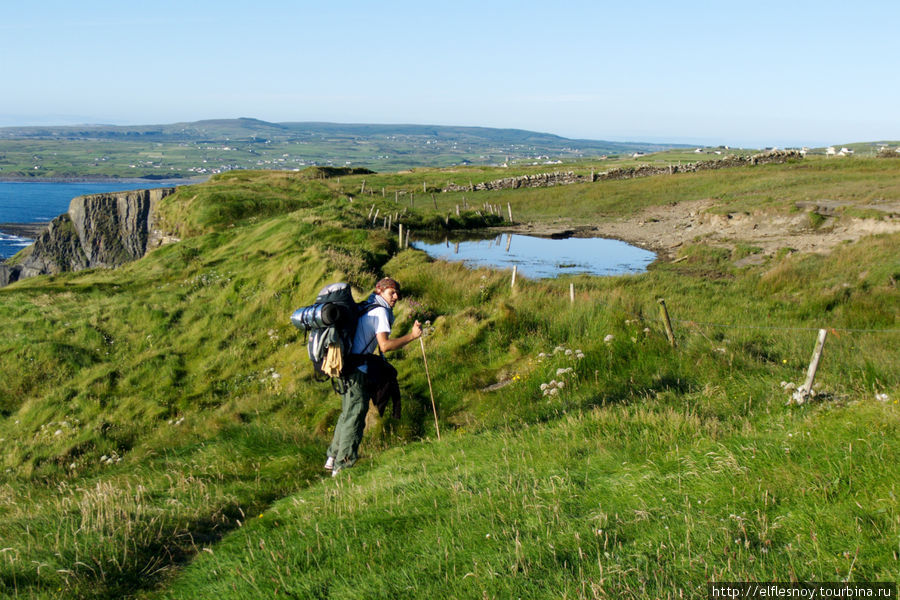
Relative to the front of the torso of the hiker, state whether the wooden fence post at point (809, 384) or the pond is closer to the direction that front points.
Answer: the wooden fence post

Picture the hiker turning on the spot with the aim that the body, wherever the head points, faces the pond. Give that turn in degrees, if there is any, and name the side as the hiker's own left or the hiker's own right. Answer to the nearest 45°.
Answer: approximately 90° to the hiker's own left

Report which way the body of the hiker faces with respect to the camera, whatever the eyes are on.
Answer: to the viewer's right

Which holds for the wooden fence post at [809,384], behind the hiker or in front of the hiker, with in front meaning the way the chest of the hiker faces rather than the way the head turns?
in front
